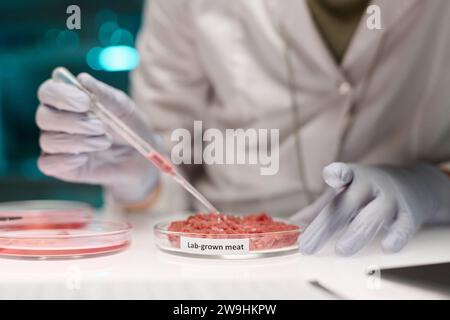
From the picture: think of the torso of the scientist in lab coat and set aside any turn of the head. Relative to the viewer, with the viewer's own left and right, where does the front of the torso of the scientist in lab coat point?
facing the viewer

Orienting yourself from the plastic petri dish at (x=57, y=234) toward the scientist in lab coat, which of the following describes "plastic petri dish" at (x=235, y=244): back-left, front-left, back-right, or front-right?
front-right
